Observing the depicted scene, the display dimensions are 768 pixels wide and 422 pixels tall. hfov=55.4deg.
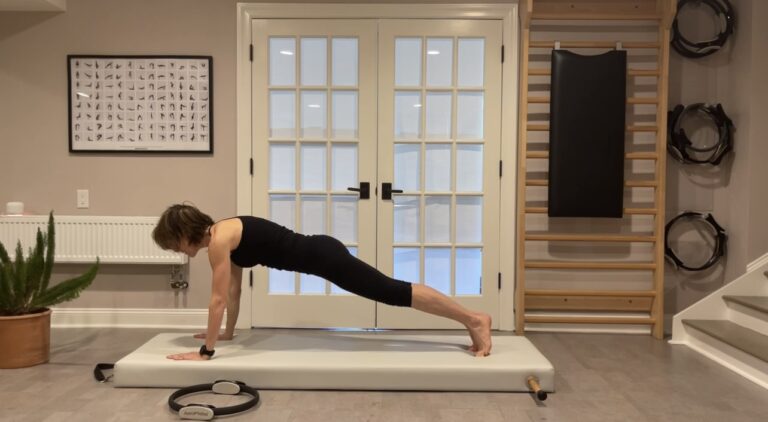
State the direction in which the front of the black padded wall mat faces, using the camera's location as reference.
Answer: facing the viewer

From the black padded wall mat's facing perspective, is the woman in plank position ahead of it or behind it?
ahead

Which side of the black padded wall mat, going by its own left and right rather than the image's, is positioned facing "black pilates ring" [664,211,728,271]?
left

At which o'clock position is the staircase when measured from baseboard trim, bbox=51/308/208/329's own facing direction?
The staircase is roughly at 10 o'clock from the baseboard trim.

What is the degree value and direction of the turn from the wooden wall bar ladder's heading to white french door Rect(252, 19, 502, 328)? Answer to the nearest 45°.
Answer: approximately 90° to its right

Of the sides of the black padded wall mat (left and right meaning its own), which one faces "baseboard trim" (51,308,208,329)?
right

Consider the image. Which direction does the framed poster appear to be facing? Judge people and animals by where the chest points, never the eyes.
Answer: toward the camera

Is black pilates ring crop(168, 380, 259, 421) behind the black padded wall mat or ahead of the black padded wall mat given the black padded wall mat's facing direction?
ahead

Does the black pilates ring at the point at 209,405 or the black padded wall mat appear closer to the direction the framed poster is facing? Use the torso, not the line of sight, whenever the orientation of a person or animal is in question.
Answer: the black pilates ring

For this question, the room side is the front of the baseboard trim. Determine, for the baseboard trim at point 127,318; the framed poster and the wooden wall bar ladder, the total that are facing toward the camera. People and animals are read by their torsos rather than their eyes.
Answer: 3

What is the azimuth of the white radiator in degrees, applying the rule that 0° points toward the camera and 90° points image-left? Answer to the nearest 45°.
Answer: approximately 0°
